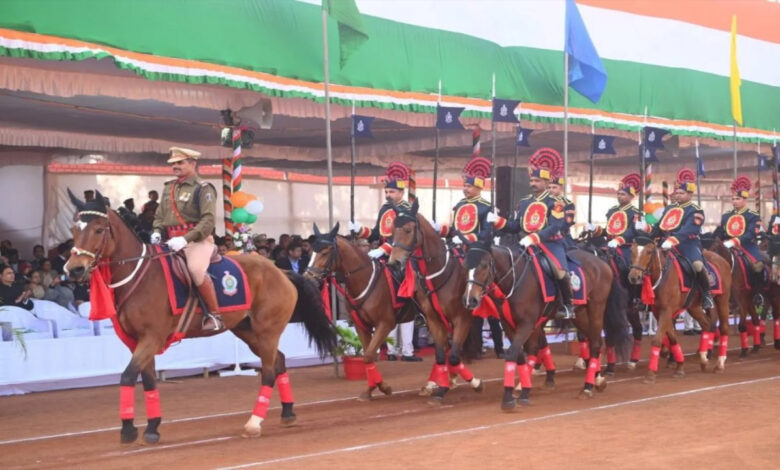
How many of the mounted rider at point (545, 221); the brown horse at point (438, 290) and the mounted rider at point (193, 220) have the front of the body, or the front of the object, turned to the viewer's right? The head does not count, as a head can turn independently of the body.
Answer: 0

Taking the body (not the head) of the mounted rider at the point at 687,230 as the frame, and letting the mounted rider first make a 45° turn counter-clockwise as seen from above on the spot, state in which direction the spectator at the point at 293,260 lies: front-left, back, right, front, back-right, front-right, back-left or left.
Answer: right

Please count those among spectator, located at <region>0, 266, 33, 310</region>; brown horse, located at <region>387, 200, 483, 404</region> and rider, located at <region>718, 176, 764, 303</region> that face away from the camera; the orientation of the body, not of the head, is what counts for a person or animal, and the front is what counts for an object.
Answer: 0

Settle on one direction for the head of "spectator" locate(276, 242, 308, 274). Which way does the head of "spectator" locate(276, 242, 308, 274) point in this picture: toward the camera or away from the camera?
toward the camera

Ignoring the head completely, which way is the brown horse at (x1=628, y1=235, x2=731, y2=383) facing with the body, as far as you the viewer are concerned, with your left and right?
facing the viewer and to the left of the viewer

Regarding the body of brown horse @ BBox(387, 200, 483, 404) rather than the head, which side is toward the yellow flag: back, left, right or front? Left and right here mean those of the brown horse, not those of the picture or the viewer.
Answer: back

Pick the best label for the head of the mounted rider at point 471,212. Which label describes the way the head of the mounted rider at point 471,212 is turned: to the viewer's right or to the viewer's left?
to the viewer's left

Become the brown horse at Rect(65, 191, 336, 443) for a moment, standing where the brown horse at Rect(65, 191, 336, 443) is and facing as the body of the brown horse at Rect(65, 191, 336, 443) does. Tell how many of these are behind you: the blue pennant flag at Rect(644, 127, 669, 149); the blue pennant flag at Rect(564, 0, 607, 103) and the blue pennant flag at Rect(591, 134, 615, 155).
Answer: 3

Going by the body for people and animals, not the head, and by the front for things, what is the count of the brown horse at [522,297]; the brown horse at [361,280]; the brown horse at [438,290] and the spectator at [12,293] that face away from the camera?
0

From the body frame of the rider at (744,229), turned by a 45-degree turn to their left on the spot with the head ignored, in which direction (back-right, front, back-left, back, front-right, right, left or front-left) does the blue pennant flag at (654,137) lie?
back-right

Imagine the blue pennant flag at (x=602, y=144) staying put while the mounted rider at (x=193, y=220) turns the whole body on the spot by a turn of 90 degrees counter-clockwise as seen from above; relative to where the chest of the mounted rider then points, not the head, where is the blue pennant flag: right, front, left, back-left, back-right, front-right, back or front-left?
left

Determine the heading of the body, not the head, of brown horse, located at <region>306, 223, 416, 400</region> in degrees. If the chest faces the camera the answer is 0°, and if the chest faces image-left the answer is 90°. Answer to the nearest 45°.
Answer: approximately 45°

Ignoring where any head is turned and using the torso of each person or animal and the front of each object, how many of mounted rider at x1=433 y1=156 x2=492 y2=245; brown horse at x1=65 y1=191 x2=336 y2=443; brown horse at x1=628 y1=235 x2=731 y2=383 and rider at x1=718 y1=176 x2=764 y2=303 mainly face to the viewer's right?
0

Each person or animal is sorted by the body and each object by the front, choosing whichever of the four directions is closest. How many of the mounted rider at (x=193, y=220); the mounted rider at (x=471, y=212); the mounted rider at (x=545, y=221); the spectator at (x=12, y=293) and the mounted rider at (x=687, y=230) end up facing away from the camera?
0
